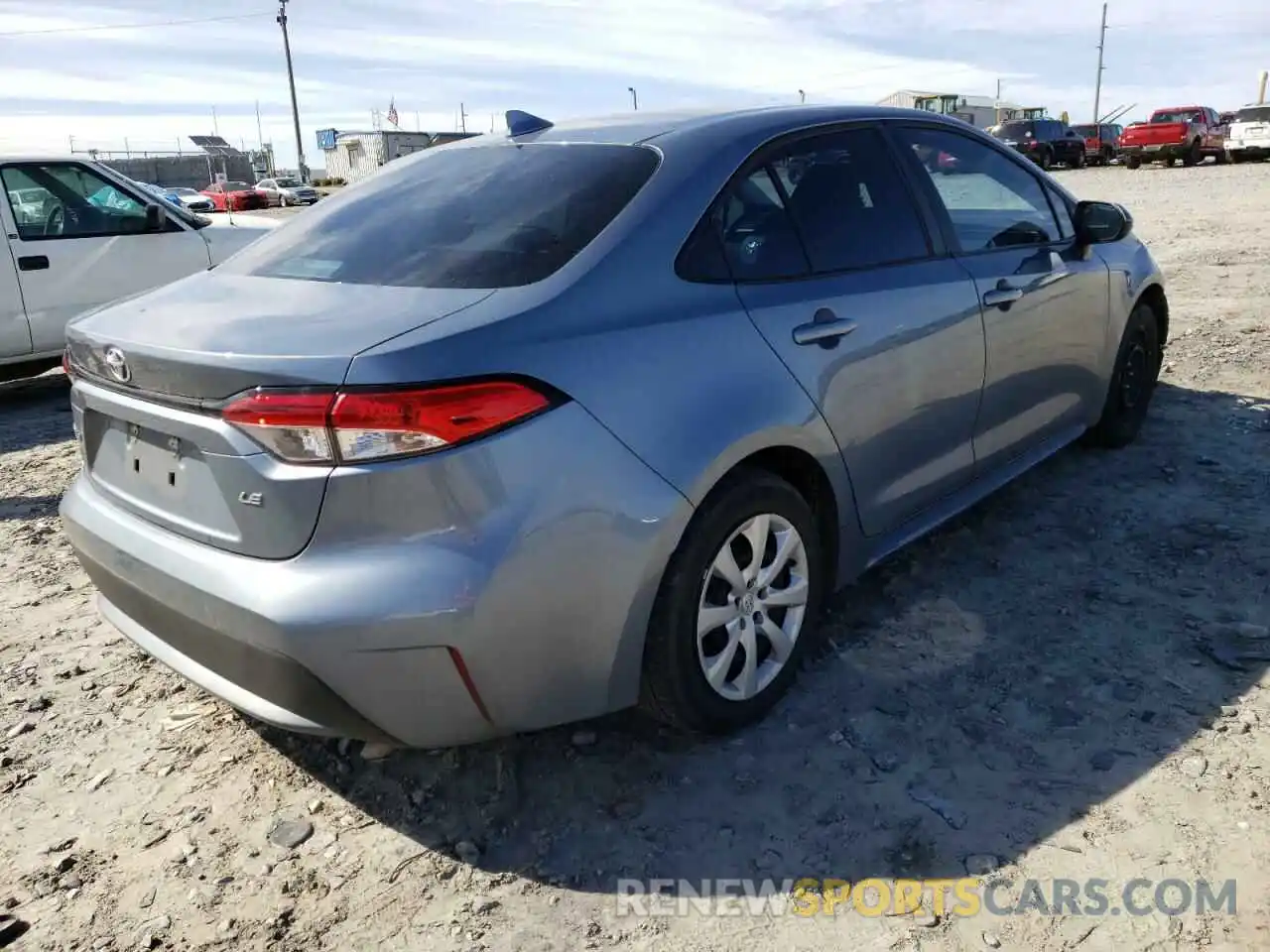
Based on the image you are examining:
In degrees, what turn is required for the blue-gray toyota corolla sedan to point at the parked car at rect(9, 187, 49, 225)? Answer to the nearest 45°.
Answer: approximately 90° to its left

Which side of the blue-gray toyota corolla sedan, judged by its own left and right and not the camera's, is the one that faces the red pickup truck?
front

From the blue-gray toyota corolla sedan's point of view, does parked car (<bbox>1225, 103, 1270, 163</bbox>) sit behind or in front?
in front

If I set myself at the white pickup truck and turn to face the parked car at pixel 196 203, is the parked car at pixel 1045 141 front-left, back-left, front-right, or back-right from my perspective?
front-right

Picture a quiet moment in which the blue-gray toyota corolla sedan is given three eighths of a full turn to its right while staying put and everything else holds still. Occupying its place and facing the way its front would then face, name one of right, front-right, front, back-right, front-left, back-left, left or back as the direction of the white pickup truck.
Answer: back-right

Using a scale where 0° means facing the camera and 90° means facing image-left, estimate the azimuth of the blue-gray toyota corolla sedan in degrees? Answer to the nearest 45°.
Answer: approximately 225°

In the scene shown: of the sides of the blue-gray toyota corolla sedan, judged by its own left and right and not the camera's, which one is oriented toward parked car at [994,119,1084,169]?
front

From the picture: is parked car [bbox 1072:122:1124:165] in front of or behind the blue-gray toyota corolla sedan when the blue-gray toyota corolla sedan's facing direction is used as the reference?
in front
